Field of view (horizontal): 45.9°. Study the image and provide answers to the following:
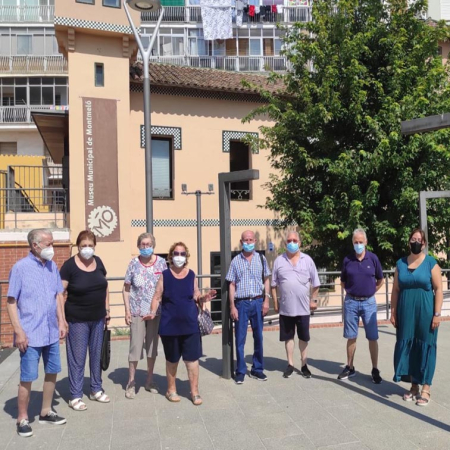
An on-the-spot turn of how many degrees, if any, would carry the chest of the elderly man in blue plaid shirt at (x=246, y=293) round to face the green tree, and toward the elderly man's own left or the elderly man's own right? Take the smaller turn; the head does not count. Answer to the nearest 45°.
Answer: approximately 135° to the elderly man's own left

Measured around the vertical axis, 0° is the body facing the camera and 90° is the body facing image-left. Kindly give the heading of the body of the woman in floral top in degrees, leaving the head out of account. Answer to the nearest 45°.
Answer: approximately 0°

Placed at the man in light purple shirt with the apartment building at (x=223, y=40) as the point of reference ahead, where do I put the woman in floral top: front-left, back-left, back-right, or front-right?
back-left

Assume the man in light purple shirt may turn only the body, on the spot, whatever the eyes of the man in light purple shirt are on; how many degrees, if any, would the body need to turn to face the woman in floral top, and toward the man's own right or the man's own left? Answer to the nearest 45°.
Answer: approximately 45° to the man's own right

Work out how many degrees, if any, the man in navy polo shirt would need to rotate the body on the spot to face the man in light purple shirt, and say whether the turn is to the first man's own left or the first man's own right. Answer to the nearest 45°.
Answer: approximately 90° to the first man's own right

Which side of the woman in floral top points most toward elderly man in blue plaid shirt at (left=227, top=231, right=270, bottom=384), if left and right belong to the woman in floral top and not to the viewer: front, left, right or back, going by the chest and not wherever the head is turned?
left

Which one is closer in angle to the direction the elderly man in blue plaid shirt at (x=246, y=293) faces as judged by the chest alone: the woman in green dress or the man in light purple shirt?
the woman in green dress

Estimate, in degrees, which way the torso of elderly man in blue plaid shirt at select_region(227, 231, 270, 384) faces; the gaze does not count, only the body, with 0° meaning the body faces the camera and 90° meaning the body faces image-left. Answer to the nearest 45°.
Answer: approximately 0°

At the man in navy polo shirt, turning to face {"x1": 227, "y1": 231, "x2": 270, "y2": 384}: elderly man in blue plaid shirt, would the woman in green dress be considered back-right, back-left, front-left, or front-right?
back-left

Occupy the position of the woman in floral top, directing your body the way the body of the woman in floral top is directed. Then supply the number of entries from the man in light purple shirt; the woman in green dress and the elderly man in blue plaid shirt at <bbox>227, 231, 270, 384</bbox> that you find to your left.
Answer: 3

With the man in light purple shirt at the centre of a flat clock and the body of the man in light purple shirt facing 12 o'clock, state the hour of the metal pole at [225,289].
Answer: The metal pole is roughly at 3 o'clock from the man in light purple shirt.

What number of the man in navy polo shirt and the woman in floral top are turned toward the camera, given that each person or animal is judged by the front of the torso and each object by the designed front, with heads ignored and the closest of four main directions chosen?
2
